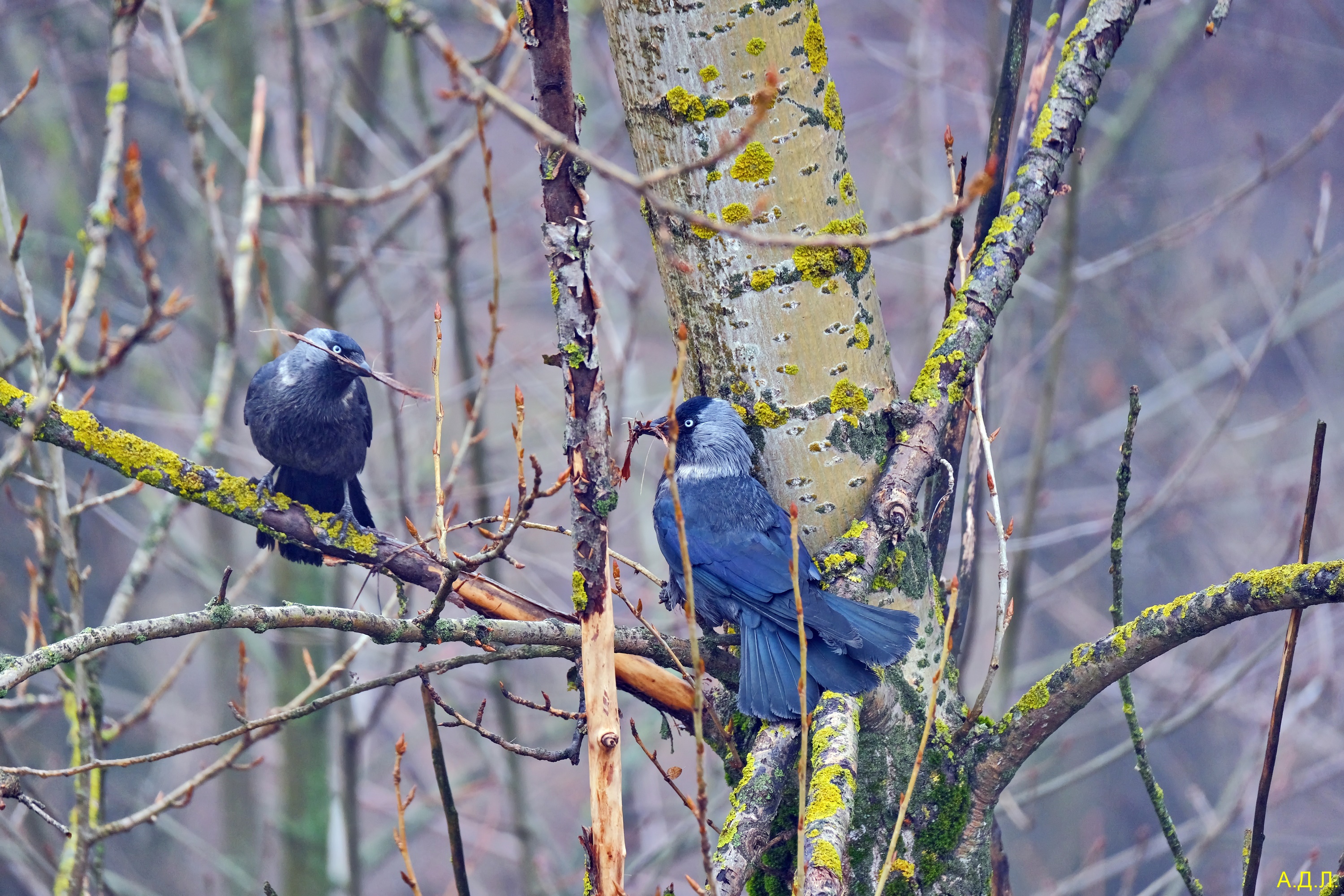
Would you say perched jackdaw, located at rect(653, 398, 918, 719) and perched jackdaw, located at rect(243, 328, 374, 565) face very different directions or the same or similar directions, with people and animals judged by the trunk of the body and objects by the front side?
very different directions

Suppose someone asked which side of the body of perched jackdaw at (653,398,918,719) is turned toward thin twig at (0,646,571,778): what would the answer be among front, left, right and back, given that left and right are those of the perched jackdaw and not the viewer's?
front

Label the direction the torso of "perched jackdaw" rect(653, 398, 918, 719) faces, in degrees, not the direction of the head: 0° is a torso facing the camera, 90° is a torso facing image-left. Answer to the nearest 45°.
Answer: approximately 135°

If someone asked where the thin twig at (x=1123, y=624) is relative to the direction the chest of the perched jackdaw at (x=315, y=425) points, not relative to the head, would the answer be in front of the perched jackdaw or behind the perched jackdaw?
in front

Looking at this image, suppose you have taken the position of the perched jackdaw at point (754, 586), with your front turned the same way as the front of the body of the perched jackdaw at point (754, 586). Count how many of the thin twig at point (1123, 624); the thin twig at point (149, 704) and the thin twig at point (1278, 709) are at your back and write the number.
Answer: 2

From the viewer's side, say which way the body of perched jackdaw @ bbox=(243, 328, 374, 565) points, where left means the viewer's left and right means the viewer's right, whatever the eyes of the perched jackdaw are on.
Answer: facing the viewer and to the right of the viewer

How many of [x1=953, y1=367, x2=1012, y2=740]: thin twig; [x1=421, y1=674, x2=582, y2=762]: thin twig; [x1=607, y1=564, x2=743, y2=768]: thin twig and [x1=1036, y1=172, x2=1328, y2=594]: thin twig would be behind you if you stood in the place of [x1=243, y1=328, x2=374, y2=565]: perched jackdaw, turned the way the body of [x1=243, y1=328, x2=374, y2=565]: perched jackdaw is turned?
0

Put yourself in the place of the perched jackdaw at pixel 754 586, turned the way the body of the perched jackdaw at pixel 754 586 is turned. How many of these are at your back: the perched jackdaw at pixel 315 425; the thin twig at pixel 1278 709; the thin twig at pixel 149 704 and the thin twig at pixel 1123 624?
2

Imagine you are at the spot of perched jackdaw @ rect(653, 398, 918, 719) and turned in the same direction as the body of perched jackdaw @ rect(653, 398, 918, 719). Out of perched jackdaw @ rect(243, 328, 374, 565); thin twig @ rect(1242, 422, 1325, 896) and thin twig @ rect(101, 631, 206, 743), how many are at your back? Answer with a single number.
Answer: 1
